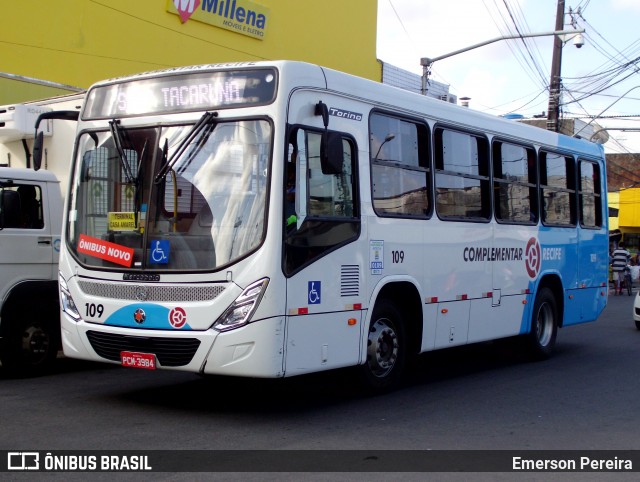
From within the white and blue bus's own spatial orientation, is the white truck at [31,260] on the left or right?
on its right

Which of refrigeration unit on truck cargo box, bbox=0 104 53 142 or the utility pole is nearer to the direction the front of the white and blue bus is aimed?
the refrigeration unit on truck cargo box

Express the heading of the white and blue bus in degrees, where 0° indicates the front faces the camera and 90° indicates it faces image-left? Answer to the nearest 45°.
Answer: approximately 45°

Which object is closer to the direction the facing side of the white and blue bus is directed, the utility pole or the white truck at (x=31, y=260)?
the white truck

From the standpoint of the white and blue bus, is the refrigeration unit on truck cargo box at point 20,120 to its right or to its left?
on its right

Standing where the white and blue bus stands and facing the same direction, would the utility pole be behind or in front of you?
behind
